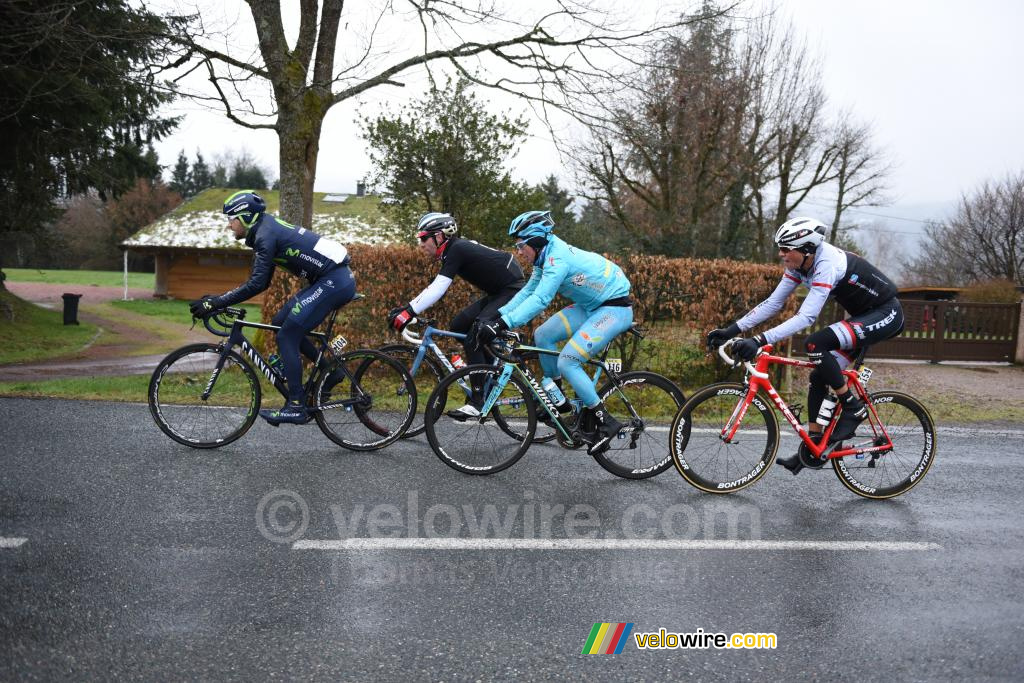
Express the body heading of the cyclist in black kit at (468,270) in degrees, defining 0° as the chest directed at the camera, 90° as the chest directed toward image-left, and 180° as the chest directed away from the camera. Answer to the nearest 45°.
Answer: approximately 90°

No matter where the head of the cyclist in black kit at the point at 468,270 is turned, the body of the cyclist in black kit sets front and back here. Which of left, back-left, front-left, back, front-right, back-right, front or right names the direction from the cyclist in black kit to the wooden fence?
back-right

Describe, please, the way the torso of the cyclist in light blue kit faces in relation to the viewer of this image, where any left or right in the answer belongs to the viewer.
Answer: facing to the left of the viewer

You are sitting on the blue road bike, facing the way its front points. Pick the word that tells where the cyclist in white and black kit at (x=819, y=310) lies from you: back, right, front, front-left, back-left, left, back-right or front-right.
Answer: back

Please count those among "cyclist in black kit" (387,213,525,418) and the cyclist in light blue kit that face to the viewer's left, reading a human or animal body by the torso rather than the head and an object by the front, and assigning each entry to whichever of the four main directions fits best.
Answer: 2

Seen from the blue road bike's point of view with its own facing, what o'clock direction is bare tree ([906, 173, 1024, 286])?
The bare tree is roughly at 4 o'clock from the blue road bike.

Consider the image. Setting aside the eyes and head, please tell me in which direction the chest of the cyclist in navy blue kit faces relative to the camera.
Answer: to the viewer's left

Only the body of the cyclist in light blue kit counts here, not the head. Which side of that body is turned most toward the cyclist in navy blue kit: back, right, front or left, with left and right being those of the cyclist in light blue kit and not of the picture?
front

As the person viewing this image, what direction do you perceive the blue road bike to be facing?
facing to the left of the viewer

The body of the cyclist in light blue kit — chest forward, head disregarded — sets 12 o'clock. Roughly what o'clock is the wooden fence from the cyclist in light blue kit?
The wooden fence is roughly at 4 o'clock from the cyclist in light blue kit.

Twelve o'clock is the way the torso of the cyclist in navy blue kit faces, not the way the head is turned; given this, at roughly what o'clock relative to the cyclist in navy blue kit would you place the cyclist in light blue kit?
The cyclist in light blue kit is roughly at 7 o'clock from the cyclist in navy blue kit.

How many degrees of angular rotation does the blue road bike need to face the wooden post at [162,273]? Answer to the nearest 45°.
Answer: approximately 45° to its right

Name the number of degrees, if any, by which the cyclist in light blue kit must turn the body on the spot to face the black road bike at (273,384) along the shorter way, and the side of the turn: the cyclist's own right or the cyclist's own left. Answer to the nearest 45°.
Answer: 0° — they already face it

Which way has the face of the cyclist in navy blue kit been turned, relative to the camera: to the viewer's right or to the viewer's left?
to the viewer's left

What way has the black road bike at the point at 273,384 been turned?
to the viewer's left

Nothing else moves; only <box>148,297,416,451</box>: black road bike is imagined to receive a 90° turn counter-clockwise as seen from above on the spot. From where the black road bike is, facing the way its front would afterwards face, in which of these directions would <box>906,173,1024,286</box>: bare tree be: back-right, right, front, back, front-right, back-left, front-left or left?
back-left

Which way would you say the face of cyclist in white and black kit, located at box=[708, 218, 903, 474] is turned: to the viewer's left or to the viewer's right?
to the viewer's left
